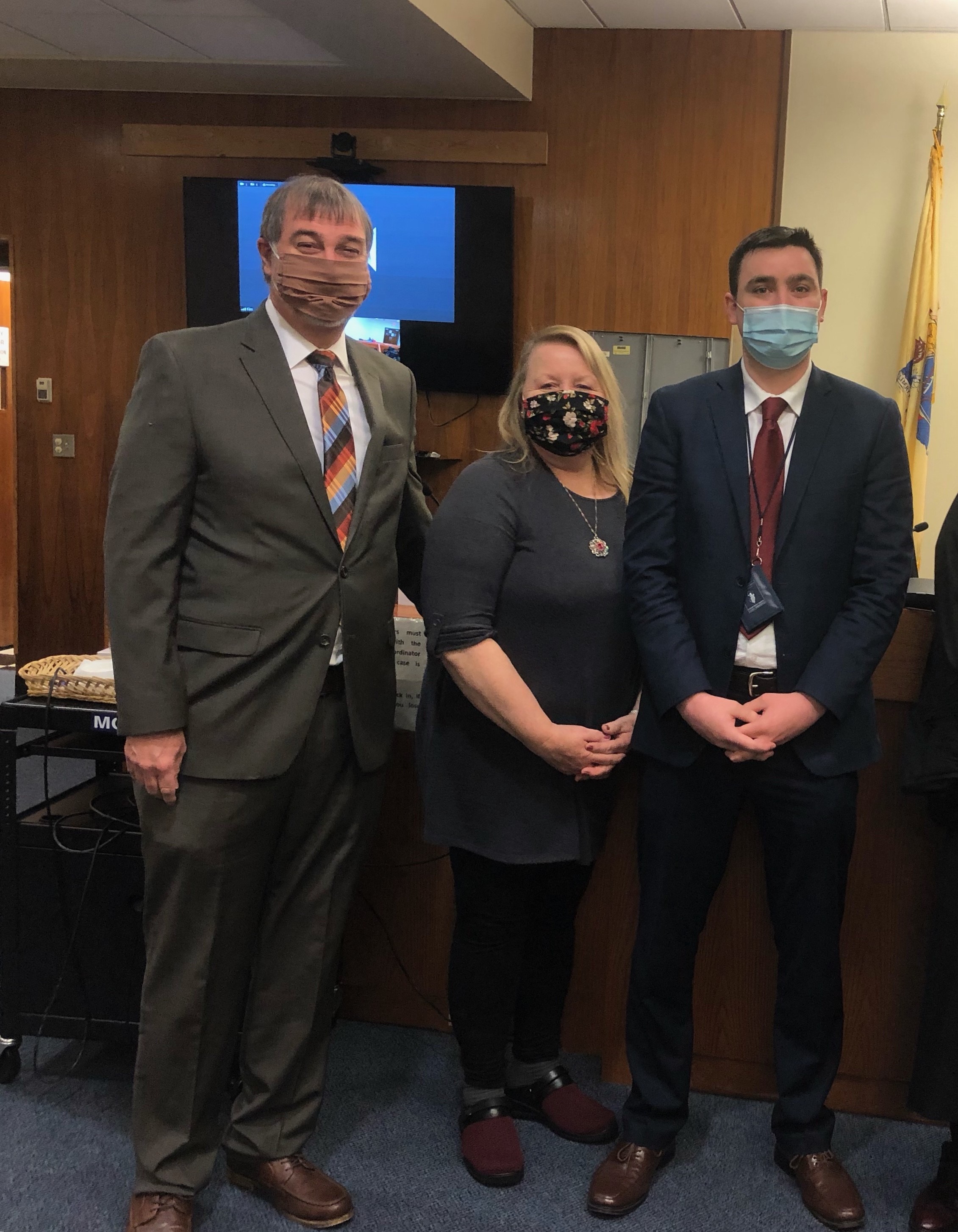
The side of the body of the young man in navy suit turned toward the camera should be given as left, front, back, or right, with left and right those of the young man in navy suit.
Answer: front

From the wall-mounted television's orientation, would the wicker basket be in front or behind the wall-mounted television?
in front

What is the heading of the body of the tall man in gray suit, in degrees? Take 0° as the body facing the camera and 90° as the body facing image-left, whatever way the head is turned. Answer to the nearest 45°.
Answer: approximately 315°

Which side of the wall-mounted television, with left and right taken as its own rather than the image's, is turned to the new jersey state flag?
left

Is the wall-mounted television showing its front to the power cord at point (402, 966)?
yes

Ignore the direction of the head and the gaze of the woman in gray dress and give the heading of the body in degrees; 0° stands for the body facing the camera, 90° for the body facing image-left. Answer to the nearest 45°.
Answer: approximately 315°

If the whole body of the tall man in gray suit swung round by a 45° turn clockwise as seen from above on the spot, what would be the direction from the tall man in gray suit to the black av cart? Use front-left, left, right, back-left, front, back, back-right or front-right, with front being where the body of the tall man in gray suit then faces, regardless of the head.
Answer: back-right

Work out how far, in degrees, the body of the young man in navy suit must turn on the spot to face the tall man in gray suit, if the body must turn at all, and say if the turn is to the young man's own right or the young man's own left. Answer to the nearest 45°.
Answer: approximately 90° to the young man's own right

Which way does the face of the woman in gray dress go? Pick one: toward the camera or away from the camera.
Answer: toward the camera

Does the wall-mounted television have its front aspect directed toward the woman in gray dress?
yes

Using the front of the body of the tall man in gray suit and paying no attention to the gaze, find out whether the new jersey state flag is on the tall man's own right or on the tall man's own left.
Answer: on the tall man's own left

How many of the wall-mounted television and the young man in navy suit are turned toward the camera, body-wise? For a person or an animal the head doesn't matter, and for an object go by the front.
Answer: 2
